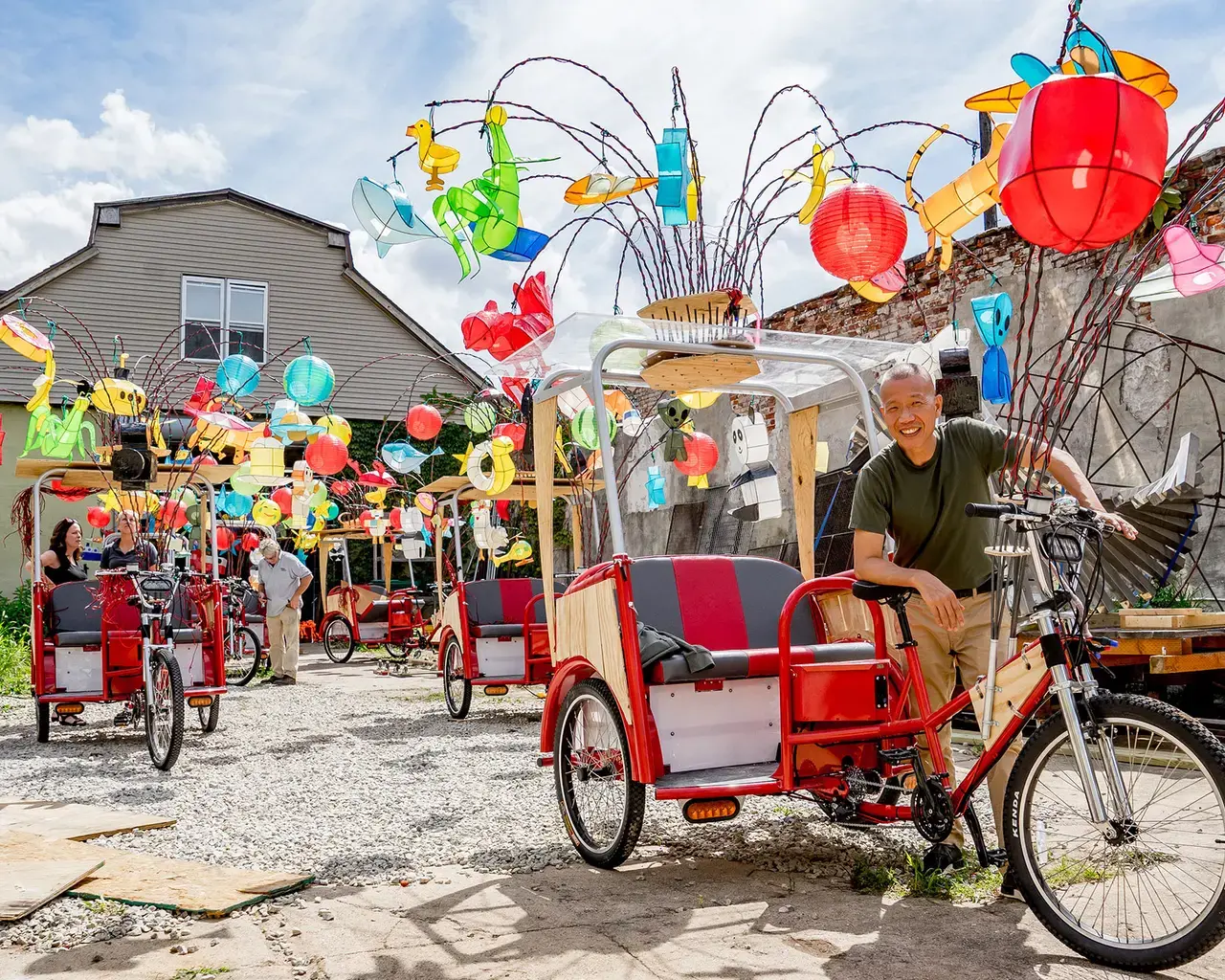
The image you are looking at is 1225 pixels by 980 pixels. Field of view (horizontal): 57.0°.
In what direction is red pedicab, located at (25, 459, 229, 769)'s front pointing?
toward the camera

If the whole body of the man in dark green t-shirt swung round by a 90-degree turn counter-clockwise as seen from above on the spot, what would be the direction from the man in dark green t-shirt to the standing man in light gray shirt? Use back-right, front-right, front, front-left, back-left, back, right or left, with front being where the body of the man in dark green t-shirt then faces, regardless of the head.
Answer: back-left

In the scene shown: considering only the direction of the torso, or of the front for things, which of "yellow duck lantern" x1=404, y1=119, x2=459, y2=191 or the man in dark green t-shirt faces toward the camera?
the man in dark green t-shirt

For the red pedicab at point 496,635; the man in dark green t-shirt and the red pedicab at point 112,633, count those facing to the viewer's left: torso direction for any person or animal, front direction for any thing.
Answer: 0

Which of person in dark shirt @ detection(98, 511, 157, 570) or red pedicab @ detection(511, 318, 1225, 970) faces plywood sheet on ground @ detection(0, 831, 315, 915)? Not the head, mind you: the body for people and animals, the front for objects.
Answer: the person in dark shirt

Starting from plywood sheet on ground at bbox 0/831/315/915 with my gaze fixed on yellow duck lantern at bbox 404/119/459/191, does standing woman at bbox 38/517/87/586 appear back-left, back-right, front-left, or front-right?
front-left

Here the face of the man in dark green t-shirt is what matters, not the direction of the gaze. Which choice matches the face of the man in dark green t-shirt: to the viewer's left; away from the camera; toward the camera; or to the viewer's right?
toward the camera

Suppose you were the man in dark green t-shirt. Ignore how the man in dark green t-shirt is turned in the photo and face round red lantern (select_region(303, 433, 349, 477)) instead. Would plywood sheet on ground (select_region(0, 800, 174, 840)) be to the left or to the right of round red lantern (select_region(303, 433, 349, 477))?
left

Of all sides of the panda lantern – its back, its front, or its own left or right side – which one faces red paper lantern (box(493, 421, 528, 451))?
right

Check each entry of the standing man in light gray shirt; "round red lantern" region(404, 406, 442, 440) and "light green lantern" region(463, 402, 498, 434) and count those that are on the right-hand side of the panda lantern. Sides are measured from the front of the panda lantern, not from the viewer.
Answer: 3

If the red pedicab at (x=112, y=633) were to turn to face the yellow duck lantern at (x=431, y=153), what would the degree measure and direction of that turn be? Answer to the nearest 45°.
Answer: approximately 45° to its left

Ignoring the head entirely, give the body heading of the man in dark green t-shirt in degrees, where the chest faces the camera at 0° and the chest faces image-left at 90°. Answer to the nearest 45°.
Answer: approximately 0°

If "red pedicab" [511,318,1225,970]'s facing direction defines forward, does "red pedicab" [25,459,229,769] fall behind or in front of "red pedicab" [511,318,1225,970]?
behind

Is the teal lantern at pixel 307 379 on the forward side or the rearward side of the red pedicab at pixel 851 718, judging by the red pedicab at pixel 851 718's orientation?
on the rearward side

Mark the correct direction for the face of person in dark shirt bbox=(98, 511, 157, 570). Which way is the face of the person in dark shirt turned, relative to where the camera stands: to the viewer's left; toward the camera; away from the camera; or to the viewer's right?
toward the camera

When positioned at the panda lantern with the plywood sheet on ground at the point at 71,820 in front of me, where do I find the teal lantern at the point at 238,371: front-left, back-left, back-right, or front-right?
front-right
